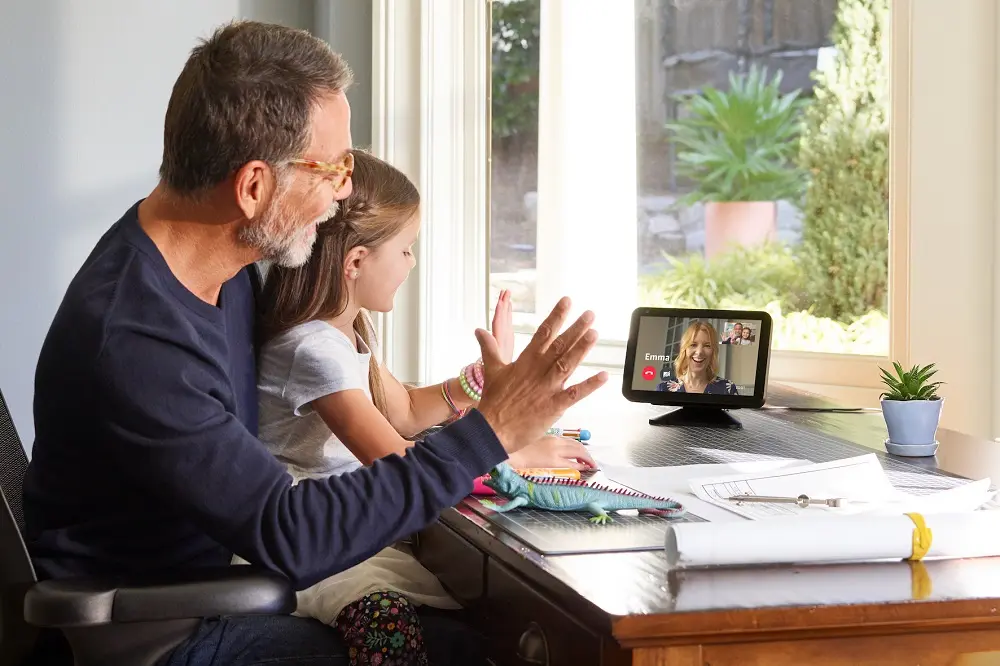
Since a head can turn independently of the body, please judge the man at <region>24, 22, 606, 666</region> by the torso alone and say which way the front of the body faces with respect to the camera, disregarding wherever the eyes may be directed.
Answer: to the viewer's right

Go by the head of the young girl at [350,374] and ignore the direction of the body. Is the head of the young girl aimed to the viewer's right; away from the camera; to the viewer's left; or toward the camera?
to the viewer's right

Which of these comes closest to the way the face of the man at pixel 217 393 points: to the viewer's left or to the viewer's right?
to the viewer's right

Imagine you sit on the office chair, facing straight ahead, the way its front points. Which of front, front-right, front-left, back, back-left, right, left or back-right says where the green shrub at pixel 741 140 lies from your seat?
front-left

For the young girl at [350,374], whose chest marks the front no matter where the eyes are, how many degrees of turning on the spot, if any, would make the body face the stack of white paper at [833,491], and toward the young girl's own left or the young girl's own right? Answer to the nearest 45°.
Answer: approximately 45° to the young girl's own right

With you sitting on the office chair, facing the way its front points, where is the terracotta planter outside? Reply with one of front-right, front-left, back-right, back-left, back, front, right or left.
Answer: front-left

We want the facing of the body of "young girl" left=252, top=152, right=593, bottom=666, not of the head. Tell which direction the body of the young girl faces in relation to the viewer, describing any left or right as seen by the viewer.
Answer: facing to the right of the viewer
